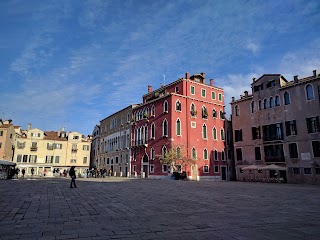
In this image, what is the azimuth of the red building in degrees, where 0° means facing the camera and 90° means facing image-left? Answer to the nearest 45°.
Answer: approximately 45°

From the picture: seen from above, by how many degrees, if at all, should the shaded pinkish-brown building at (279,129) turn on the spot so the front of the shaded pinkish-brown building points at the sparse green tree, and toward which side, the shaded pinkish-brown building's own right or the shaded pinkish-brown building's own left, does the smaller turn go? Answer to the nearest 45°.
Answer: approximately 45° to the shaded pinkish-brown building's own right

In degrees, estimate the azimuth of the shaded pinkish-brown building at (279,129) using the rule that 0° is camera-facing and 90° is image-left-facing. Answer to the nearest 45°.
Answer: approximately 45°

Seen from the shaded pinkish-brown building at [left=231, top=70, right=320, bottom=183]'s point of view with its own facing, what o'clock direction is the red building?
The red building is roughly at 2 o'clock from the shaded pinkish-brown building.

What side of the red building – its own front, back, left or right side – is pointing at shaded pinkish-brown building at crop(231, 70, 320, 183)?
left
